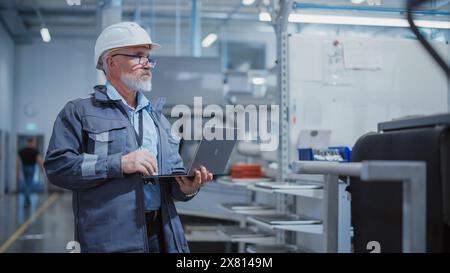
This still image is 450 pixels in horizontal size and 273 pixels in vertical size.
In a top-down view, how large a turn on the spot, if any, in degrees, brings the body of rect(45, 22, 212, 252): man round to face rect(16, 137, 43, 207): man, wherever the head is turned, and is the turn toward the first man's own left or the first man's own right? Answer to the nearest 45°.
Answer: approximately 135° to the first man's own left

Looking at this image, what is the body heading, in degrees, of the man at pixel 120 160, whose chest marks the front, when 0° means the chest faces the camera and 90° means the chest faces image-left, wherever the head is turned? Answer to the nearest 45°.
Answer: approximately 315°

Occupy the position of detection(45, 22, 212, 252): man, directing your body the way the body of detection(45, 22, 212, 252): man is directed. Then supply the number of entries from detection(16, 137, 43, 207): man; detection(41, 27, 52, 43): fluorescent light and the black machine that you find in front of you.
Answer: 1

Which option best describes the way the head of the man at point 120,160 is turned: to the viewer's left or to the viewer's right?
to the viewer's right

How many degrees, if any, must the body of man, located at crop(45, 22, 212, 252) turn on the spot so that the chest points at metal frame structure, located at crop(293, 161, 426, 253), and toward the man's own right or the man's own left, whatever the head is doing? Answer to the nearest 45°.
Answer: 0° — they already face it
